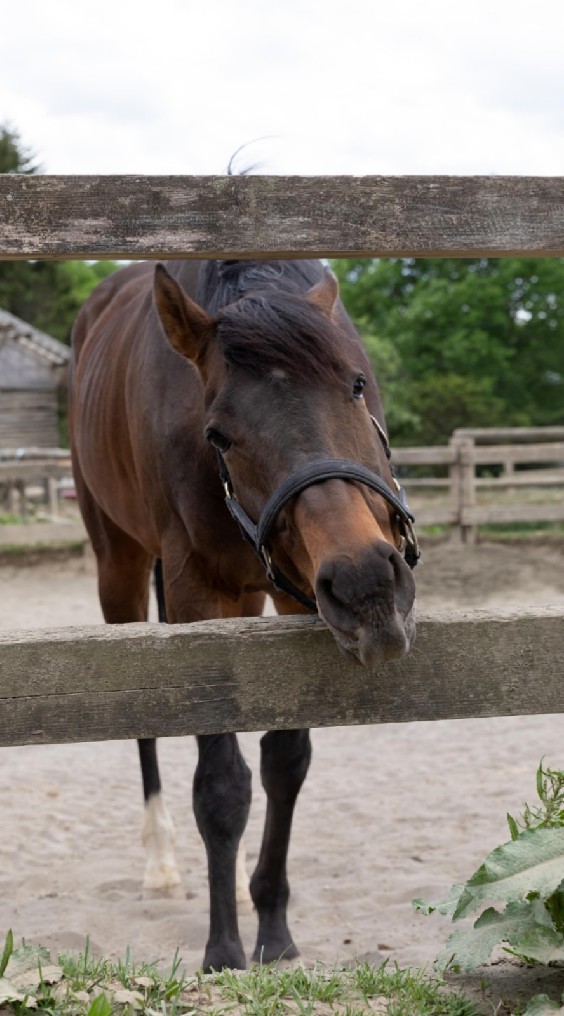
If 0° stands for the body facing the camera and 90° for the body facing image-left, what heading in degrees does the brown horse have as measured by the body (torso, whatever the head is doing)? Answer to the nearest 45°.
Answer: approximately 315°
